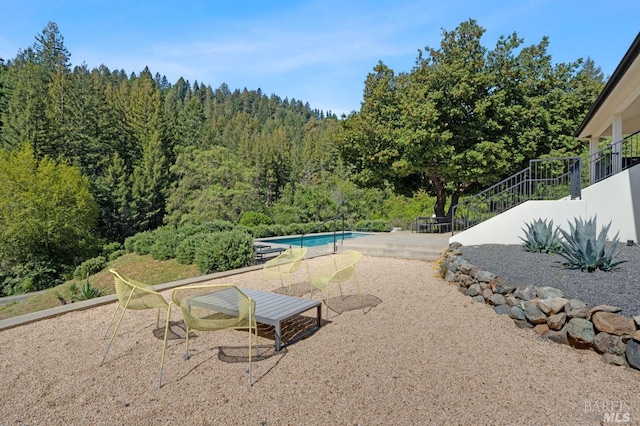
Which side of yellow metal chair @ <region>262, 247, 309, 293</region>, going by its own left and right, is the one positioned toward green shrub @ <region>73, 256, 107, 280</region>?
right

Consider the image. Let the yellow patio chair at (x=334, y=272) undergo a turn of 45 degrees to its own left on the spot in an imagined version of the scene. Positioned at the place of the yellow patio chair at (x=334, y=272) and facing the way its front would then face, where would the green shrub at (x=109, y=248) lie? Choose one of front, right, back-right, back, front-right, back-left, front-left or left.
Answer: back-right

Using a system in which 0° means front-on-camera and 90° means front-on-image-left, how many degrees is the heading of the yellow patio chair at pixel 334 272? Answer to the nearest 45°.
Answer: approximately 45°

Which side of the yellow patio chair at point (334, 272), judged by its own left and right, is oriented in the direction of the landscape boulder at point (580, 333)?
left

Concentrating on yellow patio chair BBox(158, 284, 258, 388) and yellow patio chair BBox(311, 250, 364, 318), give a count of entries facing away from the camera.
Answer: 1

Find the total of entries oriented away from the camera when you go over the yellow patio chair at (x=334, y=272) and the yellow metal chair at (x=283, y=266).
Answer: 0

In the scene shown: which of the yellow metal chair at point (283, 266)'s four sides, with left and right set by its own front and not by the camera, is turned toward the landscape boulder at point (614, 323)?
left

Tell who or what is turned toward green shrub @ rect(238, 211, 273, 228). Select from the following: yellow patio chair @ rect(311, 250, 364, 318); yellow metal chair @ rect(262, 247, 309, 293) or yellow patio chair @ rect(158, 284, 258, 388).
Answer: yellow patio chair @ rect(158, 284, 258, 388)

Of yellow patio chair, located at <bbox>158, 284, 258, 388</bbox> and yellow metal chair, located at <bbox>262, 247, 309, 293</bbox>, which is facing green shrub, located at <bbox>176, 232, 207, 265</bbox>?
the yellow patio chair

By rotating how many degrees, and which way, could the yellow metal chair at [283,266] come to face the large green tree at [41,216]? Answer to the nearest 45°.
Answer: approximately 90° to its right

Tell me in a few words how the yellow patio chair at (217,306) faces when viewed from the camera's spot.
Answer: facing away from the viewer

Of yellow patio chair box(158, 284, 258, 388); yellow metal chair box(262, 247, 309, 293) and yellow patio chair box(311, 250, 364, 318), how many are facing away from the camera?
1

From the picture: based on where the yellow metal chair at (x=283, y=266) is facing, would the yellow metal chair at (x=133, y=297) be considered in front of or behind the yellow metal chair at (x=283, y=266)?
in front

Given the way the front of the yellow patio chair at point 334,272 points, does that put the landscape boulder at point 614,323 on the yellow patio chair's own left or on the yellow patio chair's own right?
on the yellow patio chair's own left

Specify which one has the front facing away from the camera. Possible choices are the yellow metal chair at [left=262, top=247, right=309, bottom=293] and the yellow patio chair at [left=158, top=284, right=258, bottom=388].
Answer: the yellow patio chair

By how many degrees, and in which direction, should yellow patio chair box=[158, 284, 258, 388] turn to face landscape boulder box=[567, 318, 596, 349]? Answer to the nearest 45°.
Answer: approximately 90° to its right

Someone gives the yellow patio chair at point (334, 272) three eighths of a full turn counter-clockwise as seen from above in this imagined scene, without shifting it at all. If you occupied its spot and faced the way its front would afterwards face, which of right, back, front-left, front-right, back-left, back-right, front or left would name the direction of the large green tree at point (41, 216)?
back-left

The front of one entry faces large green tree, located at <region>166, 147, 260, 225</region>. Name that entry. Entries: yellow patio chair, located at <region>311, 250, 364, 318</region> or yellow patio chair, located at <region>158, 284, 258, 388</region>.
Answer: yellow patio chair, located at <region>158, 284, 258, 388</region>

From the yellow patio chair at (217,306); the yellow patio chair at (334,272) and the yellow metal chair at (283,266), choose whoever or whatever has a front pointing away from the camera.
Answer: the yellow patio chair at (217,306)
